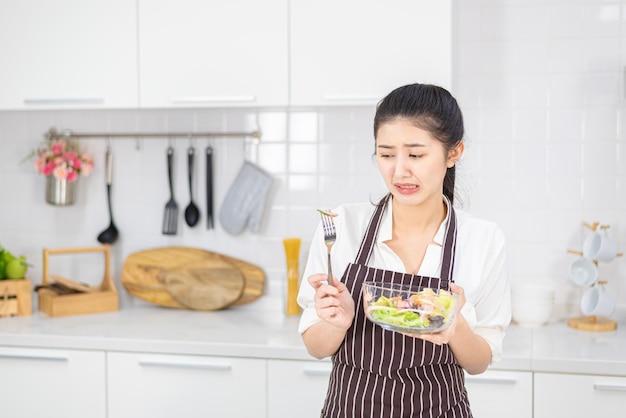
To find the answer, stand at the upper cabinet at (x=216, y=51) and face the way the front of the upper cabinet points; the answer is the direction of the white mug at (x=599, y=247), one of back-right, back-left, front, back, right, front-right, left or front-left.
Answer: left

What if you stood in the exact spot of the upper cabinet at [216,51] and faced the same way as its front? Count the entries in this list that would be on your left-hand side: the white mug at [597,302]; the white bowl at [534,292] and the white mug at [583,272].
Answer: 3

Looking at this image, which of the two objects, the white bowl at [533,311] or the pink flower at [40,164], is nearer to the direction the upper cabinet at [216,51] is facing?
the white bowl

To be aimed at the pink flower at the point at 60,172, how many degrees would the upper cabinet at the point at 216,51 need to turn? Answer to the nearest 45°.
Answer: approximately 135° to its right

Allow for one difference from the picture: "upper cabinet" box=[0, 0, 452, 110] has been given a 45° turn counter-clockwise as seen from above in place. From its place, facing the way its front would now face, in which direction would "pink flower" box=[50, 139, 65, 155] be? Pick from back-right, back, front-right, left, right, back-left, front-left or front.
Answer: back

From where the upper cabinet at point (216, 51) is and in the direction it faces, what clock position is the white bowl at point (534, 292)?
The white bowl is roughly at 9 o'clock from the upper cabinet.

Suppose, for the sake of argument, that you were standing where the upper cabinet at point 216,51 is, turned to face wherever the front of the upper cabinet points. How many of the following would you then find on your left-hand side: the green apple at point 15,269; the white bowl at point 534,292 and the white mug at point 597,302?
2

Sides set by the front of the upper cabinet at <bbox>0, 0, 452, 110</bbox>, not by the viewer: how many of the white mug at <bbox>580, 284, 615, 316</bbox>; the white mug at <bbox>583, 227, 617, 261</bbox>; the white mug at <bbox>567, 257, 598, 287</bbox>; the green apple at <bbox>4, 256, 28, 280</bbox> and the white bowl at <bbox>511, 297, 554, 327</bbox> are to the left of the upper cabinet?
4

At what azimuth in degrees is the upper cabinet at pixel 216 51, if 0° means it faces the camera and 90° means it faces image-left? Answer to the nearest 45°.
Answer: approximately 0°

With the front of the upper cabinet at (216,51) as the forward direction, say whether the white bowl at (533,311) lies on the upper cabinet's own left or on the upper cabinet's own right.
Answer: on the upper cabinet's own left
